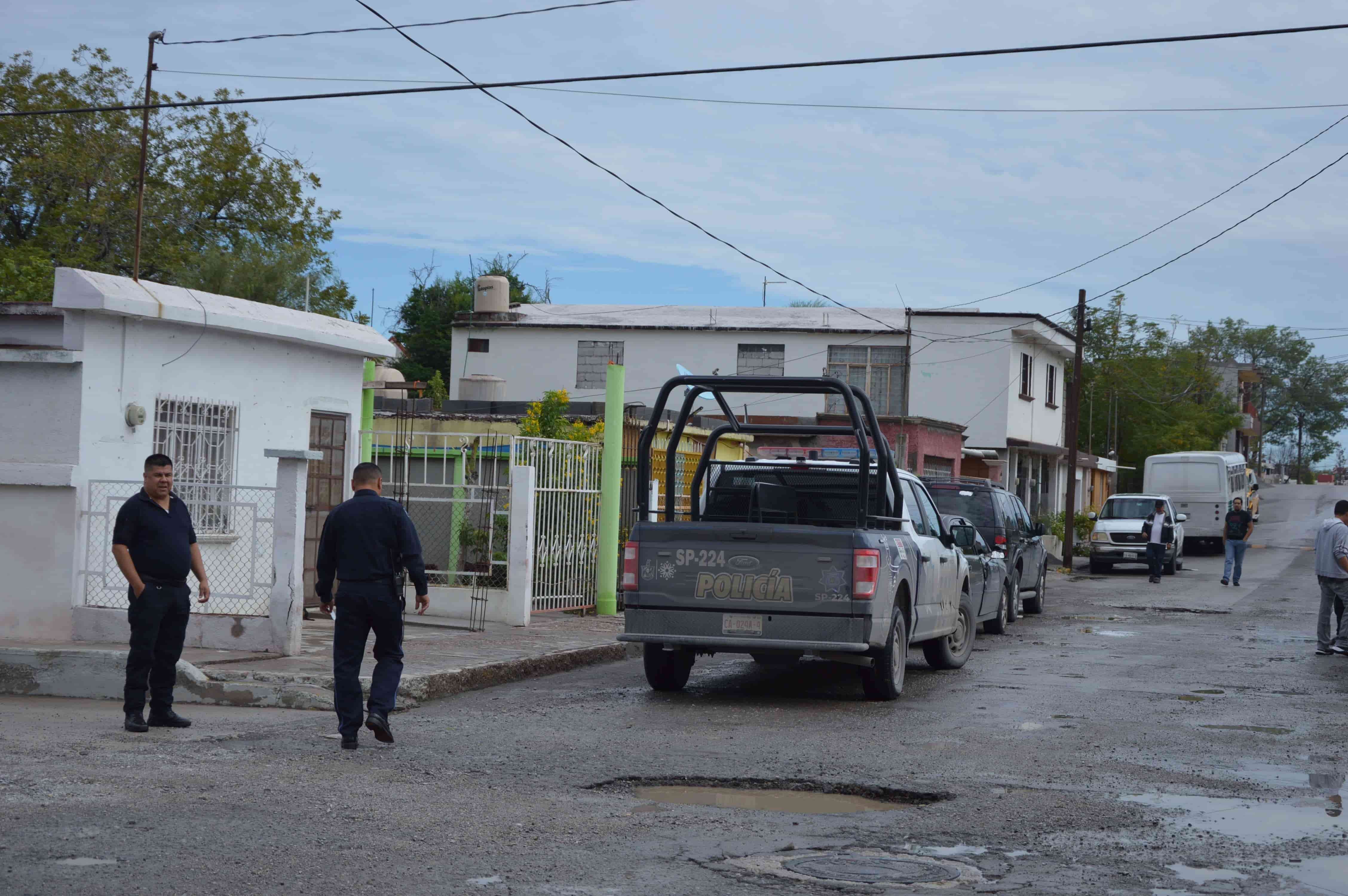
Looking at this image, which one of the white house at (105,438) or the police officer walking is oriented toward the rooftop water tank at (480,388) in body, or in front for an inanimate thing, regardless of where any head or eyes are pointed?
the police officer walking

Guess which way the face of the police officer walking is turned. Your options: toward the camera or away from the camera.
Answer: away from the camera

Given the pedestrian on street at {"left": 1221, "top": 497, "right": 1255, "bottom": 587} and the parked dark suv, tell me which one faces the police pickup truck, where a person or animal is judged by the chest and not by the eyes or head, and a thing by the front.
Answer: the pedestrian on street

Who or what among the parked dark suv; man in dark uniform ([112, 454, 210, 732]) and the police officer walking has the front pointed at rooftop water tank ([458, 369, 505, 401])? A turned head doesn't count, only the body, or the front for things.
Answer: the police officer walking

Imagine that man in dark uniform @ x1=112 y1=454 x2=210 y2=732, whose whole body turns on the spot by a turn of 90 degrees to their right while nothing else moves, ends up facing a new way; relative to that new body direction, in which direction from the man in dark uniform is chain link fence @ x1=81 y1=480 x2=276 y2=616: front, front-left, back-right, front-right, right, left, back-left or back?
back-right

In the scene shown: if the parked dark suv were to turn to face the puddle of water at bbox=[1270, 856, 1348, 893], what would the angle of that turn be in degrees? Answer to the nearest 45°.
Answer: approximately 135° to its right

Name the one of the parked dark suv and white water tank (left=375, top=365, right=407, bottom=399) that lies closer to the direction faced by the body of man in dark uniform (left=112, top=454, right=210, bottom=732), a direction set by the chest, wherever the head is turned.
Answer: the parked dark suv

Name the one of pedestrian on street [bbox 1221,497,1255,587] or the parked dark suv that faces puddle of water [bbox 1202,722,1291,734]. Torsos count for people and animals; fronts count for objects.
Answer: the pedestrian on street

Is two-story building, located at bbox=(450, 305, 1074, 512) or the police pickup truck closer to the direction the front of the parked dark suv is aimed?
the two-story building

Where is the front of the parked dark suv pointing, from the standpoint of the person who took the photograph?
facing away from the viewer and to the right of the viewer

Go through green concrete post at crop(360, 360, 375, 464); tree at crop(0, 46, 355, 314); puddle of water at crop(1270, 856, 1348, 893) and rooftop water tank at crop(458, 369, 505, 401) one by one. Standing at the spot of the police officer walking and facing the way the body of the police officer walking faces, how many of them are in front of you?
3

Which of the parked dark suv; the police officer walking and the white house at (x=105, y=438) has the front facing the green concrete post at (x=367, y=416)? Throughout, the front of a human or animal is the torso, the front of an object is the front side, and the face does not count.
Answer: the police officer walking

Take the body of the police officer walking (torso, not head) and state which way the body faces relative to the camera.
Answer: away from the camera

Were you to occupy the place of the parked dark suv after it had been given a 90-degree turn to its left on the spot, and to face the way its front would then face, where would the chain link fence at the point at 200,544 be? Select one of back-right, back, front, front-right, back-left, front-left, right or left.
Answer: left
